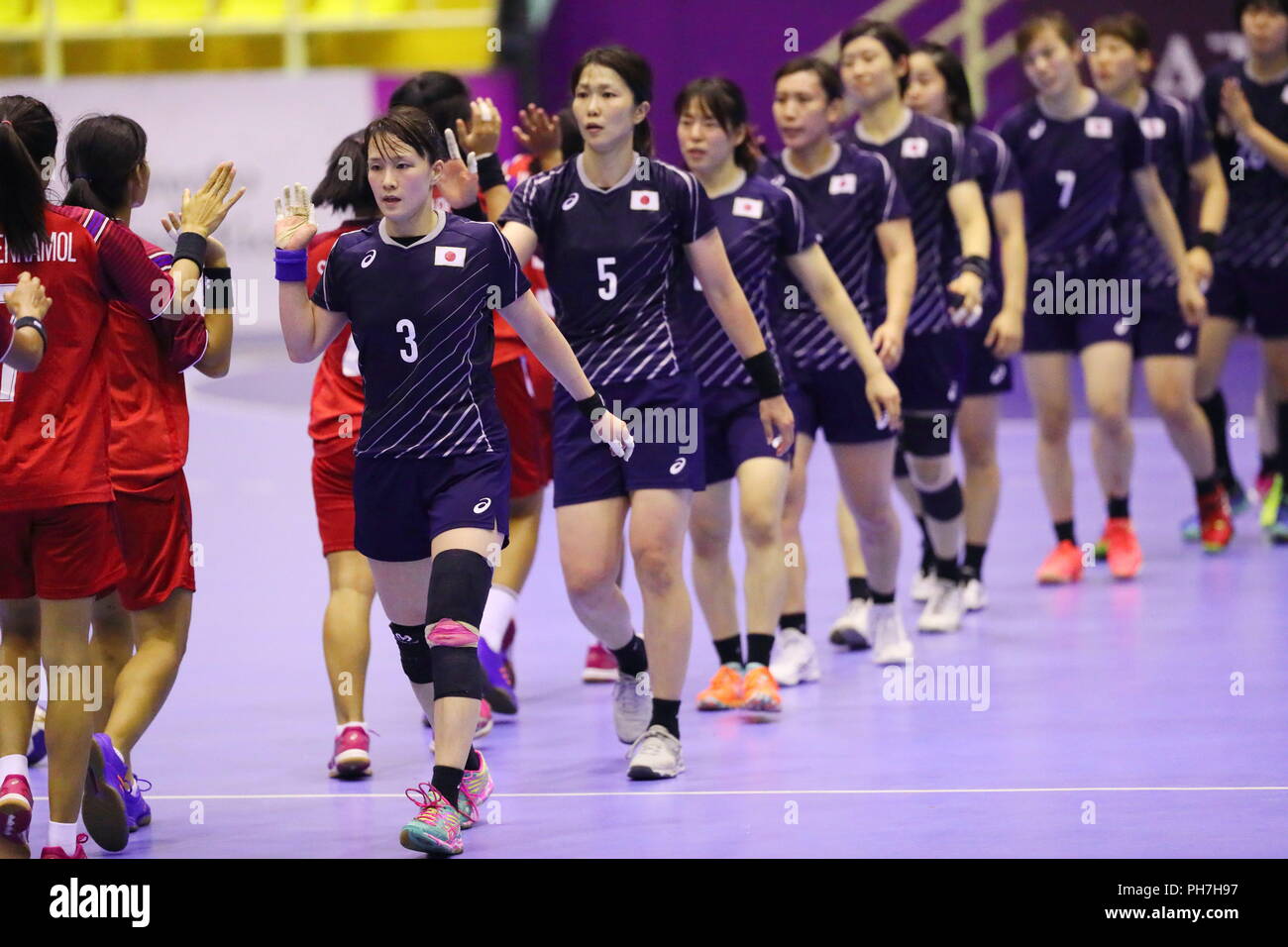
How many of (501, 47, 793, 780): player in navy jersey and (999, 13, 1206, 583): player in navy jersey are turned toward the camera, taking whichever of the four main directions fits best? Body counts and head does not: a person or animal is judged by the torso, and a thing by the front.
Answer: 2

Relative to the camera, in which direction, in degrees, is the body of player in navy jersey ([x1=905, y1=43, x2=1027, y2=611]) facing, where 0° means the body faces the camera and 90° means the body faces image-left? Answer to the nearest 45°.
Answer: approximately 45°

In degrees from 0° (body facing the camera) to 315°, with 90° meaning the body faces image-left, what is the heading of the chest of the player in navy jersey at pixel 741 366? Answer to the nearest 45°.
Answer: approximately 45°

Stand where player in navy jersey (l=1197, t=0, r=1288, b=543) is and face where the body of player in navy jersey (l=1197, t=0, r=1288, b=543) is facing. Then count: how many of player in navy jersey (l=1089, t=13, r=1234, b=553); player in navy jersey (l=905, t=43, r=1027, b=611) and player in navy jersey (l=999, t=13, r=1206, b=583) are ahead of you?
3

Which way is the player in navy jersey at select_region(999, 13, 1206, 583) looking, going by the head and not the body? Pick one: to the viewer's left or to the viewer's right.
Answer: to the viewer's left

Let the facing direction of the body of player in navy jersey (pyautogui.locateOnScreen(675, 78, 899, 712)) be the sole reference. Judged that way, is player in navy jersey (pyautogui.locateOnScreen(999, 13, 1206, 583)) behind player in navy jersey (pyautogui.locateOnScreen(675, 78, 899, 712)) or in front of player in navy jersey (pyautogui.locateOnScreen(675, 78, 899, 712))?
behind

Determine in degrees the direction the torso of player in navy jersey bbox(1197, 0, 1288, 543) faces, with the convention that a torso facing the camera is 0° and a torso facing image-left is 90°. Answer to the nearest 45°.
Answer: approximately 45°

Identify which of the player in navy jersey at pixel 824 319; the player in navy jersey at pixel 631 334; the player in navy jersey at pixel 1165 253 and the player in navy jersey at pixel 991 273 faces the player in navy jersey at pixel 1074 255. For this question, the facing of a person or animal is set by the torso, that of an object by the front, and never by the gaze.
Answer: the player in navy jersey at pixel 1165 253

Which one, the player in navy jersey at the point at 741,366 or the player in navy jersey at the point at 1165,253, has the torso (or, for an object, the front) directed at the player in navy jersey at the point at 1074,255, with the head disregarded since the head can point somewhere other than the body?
the player in navy jersey at the point at 1165,253

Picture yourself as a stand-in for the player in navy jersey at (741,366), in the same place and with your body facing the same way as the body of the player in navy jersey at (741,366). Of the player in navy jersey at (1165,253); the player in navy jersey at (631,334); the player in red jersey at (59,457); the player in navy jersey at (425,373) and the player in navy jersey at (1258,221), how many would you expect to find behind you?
2

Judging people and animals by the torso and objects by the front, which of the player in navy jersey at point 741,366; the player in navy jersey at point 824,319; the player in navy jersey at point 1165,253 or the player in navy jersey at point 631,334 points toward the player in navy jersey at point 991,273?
the player in navy jersey at point 1165,253

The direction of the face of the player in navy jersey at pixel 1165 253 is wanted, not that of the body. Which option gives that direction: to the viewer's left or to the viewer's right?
to the viewer's left

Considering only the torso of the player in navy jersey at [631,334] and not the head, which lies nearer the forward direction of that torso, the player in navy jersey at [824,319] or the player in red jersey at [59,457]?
the player in red jersey
